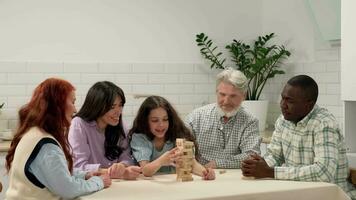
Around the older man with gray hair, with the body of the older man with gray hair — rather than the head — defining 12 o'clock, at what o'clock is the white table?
The white table is roughly at 12 o'clock from the older man with gray hair.

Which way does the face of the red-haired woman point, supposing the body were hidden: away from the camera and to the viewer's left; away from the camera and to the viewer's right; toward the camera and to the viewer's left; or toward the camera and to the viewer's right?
away from the camera and to the viewer's right

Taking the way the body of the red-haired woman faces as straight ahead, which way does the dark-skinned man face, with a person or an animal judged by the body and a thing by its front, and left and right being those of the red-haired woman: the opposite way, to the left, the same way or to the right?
the opposite way

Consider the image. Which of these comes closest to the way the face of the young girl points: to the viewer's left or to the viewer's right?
to the viewer's right

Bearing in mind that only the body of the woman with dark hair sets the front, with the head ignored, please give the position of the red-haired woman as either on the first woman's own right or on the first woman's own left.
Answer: on the first woman's own right

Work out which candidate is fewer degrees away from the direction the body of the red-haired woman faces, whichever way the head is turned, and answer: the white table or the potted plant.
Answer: the white table

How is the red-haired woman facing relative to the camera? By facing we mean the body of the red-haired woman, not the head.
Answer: to the viewer's right

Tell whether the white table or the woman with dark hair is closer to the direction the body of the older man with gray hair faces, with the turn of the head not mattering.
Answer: the white table

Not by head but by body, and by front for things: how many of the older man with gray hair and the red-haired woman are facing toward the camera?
1

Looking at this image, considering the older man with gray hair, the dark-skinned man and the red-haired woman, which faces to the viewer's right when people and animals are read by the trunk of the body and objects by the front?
the red-haired woman

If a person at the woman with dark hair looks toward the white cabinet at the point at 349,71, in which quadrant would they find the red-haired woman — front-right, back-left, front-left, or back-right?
back-right

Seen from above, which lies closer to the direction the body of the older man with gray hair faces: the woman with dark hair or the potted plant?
the woman with dark hair
